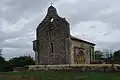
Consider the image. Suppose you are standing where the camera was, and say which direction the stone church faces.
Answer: facing the viewer and to the left of the viewer
